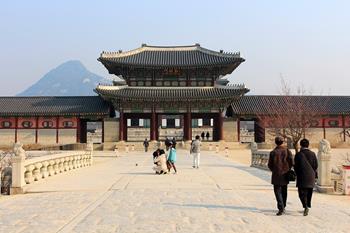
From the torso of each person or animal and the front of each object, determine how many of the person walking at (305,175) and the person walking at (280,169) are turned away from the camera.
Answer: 2

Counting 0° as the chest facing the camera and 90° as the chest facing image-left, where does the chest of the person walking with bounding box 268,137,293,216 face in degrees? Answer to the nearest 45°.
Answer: approximately 180°

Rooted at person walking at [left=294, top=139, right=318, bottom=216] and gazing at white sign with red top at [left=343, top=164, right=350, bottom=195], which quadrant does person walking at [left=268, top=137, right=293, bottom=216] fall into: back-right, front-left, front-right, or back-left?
back-left

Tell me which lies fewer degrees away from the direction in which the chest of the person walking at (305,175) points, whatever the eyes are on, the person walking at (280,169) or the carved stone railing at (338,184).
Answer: the carved stone railing

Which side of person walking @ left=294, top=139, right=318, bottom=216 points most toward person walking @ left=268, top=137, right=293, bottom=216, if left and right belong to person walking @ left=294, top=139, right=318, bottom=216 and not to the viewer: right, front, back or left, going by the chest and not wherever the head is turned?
left

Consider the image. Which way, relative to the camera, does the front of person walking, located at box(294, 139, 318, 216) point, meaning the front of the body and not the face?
away from the camera

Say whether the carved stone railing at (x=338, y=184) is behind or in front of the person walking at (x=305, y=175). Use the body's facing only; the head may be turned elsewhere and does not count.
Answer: in front

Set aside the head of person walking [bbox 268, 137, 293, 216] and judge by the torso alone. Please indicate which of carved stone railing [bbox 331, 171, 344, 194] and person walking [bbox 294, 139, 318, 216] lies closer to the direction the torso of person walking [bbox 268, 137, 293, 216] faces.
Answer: the carved stone railing
